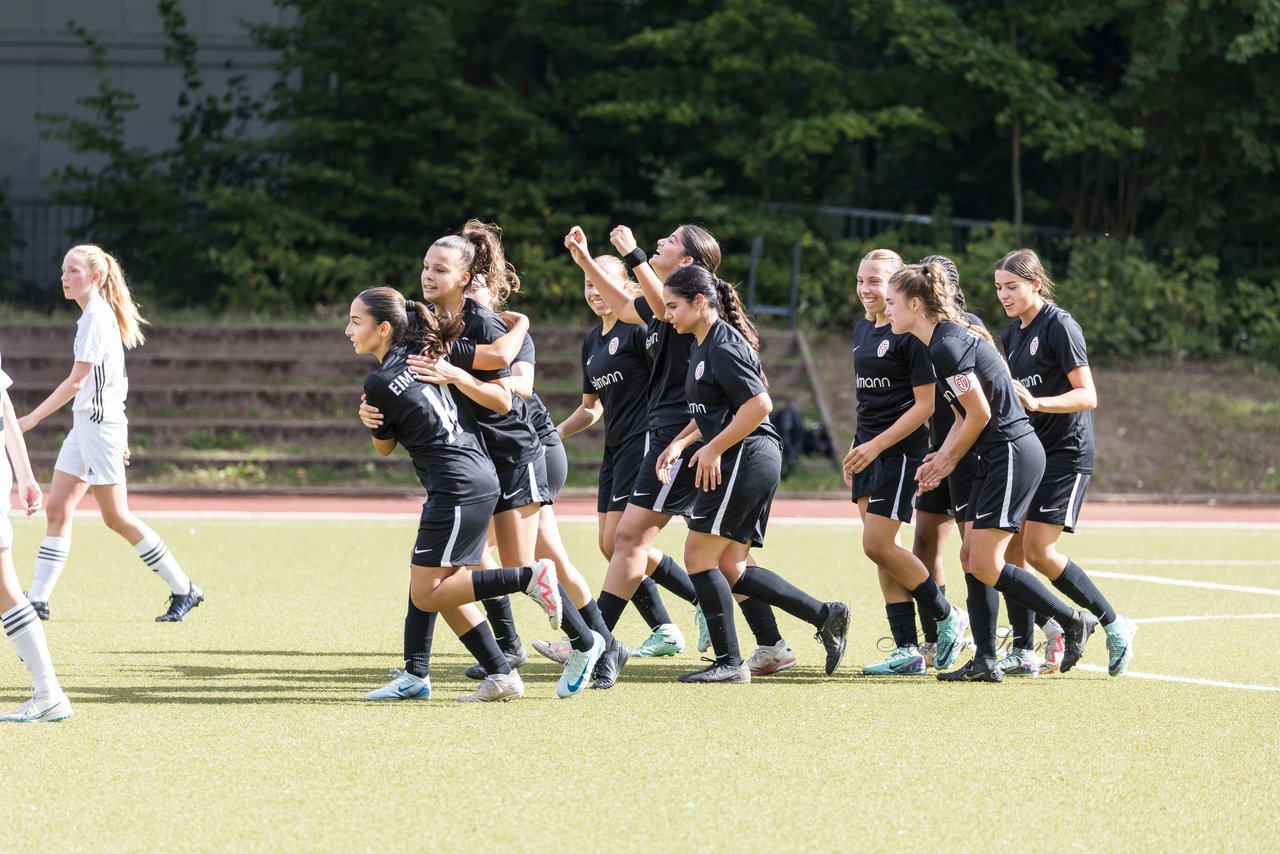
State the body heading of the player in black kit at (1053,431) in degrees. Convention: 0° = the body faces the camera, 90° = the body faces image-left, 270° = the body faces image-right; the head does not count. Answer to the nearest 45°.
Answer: approximately 45°

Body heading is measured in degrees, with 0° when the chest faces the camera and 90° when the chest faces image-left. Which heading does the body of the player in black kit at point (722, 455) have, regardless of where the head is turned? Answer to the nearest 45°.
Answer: approximately 90°

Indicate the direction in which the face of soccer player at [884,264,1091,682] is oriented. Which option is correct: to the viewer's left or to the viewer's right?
to the viewer's left

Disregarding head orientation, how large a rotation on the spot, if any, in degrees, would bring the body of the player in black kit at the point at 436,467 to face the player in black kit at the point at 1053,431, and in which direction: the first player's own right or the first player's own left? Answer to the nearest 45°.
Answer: approximately 135° to the first player's own right

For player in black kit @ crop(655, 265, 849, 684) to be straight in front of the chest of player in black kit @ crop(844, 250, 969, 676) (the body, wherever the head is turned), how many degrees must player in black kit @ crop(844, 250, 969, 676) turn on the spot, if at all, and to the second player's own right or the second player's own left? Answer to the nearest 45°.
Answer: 0° — they already face them
